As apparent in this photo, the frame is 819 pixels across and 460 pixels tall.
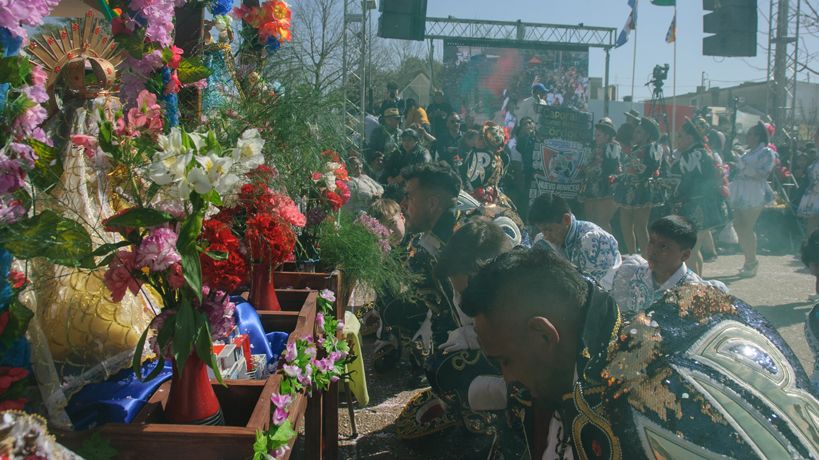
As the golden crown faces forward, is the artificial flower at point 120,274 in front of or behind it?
in front

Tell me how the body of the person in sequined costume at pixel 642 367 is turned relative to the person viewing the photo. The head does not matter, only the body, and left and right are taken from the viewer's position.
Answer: facing to the left of the viewer

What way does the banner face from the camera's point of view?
toward the camera

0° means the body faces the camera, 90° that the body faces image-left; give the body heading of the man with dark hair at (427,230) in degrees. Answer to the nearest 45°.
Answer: approximately 90°

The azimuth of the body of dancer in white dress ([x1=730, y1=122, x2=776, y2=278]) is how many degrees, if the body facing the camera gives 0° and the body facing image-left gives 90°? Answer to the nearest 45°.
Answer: approximately 45°

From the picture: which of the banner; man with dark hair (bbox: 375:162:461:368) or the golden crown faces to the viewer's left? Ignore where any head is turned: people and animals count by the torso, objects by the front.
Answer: the man with dark hair

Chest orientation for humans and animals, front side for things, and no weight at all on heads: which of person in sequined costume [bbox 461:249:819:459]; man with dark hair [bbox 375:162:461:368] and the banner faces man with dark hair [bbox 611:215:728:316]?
the banner

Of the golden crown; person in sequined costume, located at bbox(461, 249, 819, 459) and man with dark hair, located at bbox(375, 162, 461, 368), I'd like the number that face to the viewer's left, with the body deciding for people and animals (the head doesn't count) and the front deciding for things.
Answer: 2

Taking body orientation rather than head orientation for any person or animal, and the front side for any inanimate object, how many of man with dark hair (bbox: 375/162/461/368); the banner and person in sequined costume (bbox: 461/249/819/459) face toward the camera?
1

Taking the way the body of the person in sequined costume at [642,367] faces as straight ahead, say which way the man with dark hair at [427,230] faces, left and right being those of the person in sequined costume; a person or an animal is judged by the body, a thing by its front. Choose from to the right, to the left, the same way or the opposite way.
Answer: the same way

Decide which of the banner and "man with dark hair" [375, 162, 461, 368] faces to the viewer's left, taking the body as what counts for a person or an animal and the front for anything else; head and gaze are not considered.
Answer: the man with dark hair
